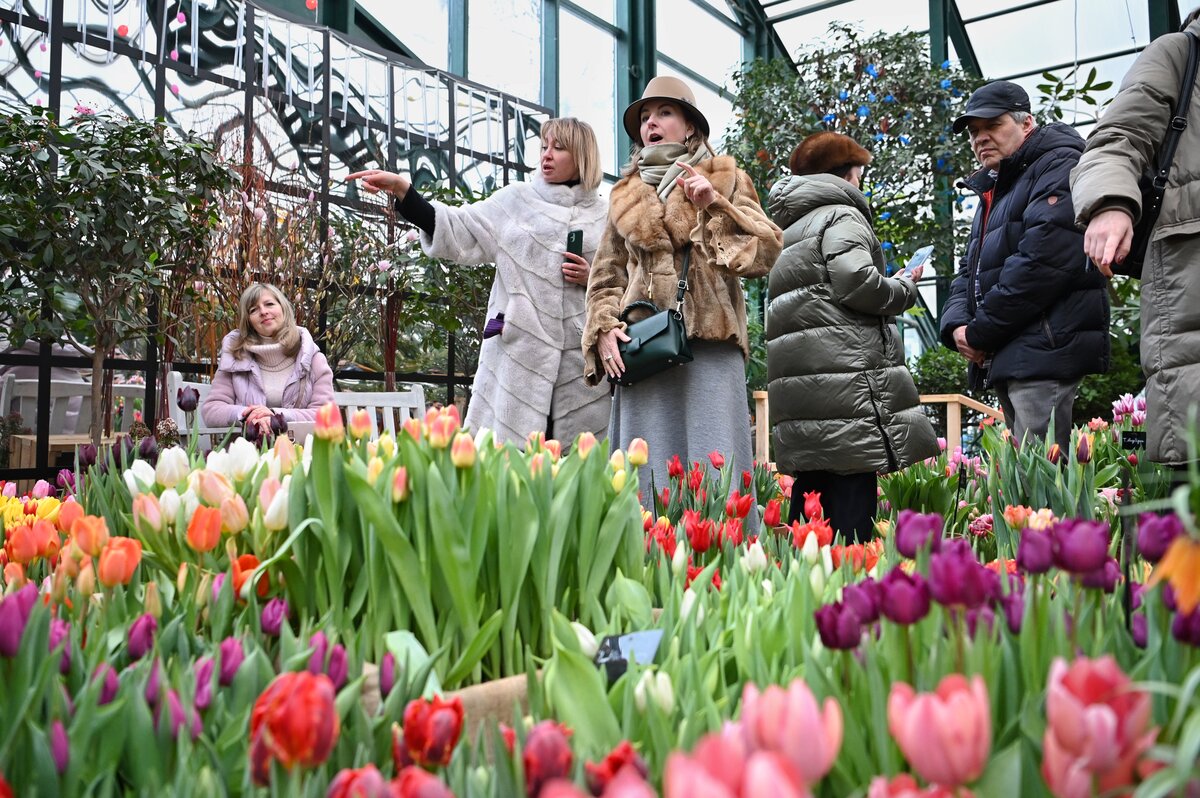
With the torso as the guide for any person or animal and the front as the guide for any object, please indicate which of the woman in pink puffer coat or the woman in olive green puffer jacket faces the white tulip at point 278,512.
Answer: the woman in pink puffer coat

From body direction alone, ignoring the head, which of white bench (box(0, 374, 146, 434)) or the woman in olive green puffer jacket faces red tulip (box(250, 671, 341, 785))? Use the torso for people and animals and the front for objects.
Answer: the white bench

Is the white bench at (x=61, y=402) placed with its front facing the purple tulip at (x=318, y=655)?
yes

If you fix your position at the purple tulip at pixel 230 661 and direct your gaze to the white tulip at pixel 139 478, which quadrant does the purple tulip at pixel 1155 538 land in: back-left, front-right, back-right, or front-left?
back-right

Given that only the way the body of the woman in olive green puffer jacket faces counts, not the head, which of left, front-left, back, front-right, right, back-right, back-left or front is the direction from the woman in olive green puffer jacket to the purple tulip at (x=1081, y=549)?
back-right

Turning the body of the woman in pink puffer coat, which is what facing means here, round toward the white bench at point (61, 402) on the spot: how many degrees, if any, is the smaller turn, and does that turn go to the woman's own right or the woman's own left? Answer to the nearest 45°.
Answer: approximately 135° to the woman's own right

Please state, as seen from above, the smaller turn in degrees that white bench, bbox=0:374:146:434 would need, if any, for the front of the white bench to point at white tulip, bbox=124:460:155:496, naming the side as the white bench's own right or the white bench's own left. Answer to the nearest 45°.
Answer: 0° — it already faces it

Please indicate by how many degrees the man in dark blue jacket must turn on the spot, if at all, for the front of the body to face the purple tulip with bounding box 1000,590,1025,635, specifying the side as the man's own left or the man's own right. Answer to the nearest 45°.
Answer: approximately 45° to the man's own left

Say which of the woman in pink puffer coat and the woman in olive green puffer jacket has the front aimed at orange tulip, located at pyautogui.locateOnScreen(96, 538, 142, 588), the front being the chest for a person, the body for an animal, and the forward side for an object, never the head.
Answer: the woman in pink puffer coat
